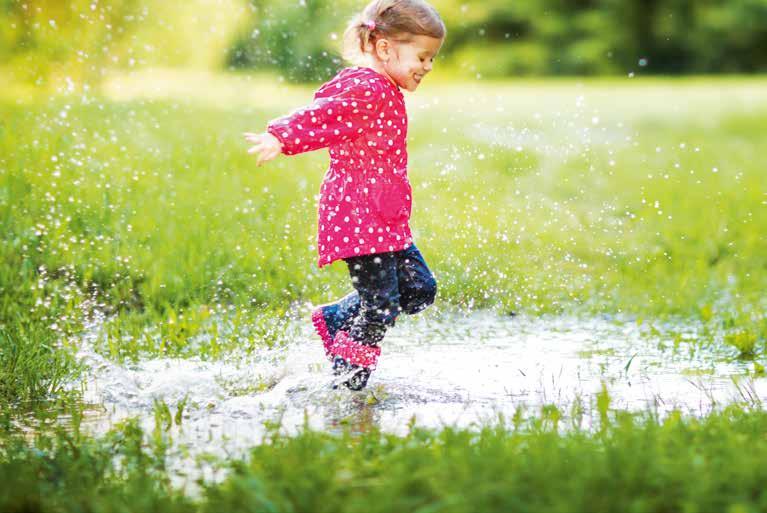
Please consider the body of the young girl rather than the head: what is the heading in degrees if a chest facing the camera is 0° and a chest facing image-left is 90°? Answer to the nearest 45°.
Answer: approximately 270°
